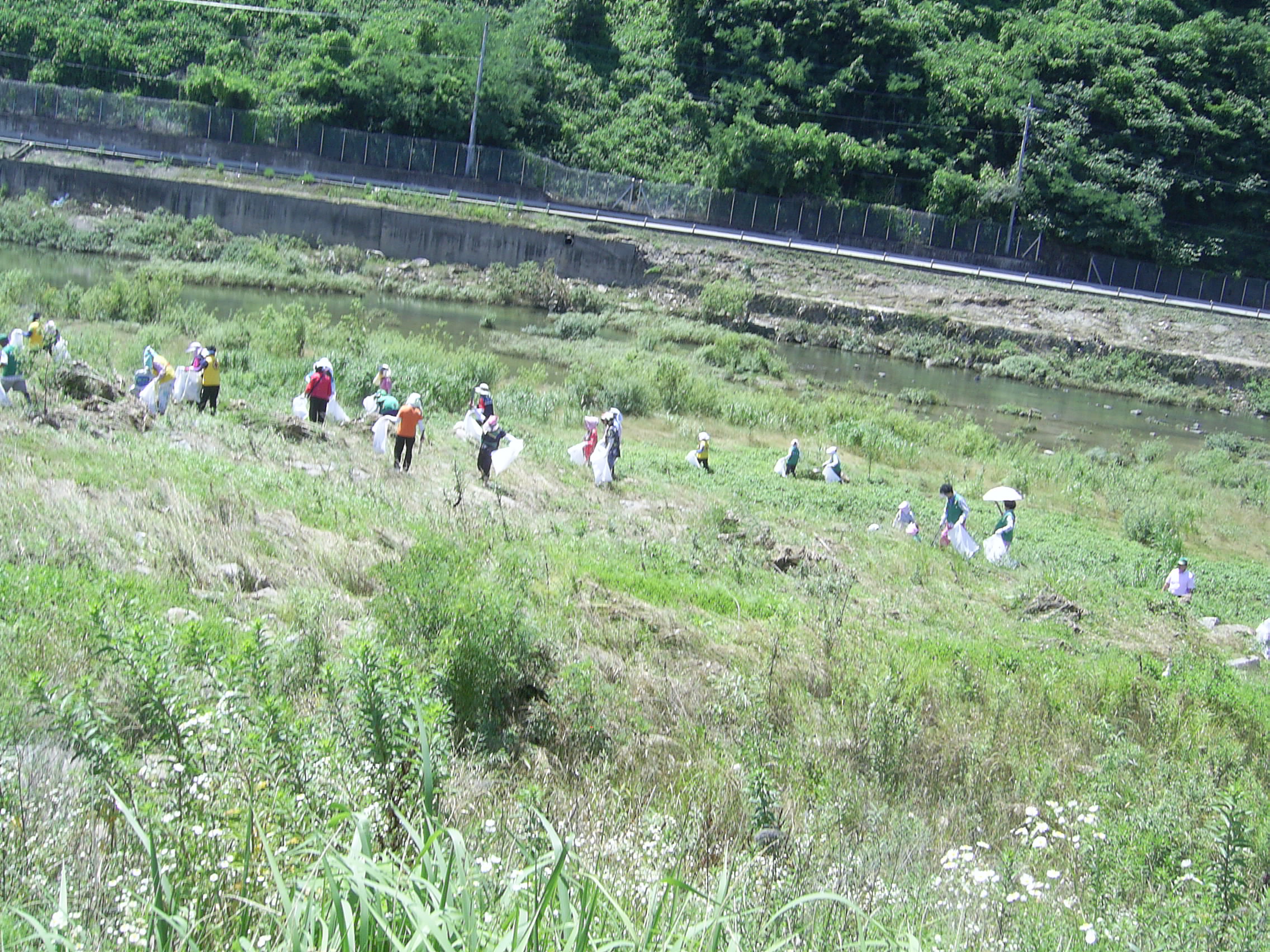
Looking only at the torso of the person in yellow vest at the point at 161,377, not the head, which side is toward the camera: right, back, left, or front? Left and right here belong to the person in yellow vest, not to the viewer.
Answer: left

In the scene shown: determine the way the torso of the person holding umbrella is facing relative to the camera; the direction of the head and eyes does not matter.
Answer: to the viewer's left

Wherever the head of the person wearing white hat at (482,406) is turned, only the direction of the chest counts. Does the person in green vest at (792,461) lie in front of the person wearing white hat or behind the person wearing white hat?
behind

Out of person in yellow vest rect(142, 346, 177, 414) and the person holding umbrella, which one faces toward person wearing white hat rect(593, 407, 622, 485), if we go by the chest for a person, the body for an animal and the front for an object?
the person holding umbrella

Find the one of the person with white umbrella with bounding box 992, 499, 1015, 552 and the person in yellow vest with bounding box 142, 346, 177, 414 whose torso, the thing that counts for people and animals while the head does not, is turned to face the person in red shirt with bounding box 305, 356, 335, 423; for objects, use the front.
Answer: the person with white umbrella

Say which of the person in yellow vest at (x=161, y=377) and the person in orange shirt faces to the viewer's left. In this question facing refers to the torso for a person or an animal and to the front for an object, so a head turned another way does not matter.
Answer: the person in yellow vest

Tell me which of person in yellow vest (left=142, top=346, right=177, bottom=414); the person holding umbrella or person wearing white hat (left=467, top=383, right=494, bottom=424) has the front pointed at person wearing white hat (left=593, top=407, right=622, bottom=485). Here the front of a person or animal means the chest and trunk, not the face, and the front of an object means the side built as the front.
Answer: the person holding umbrella

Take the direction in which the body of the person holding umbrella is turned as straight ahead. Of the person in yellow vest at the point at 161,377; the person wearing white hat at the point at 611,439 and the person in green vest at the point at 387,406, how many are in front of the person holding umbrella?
3

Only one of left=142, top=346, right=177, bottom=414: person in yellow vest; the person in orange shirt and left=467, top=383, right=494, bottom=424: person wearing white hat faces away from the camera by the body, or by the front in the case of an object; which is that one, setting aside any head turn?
the person in orange shirt

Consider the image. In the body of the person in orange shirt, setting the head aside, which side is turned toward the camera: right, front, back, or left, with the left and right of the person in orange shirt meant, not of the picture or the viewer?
back

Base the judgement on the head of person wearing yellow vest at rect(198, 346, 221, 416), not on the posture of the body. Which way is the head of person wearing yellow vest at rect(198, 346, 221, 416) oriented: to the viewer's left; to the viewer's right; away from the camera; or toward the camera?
away from the camera
